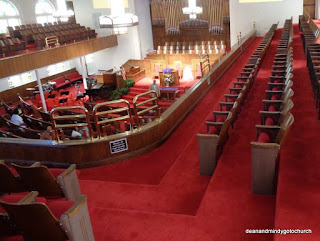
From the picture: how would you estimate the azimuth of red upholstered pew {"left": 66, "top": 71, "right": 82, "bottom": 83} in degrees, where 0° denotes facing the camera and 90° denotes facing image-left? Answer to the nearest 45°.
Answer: approximately 315°

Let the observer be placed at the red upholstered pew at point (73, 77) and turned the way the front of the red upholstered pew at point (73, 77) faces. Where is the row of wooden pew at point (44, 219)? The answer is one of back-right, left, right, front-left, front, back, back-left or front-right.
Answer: front-right

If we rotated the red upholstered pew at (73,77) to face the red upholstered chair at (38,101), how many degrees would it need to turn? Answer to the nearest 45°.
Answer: approximately 45° to its right

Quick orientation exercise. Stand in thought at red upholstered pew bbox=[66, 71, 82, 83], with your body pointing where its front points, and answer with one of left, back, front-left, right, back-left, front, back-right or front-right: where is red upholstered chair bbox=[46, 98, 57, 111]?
front-right

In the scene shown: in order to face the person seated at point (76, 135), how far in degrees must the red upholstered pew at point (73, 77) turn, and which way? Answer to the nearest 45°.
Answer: approximately 45° to its right

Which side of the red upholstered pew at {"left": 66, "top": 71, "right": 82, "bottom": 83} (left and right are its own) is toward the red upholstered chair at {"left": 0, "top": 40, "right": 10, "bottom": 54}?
right

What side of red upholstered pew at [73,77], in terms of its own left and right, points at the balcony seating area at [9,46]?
right
